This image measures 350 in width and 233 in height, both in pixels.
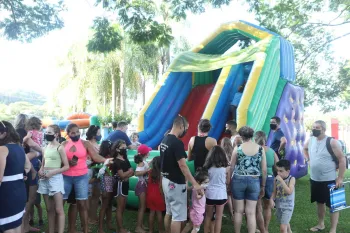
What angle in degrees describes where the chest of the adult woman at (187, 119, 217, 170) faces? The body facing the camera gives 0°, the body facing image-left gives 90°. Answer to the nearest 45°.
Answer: approximately 180°

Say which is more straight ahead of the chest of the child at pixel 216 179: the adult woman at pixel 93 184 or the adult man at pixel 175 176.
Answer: the adult woman

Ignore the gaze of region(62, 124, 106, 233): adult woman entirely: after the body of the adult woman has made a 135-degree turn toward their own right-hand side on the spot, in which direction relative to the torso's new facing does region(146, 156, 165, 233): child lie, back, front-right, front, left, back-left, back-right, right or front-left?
back-right

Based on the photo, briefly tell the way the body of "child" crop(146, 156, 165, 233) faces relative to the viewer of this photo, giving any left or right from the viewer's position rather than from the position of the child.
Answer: facing away from the viewer

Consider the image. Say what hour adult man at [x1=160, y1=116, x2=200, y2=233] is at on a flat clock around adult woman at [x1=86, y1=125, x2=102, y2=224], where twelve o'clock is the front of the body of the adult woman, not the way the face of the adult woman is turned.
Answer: The adult man is roughly at 2 o'clock from the adult woman.

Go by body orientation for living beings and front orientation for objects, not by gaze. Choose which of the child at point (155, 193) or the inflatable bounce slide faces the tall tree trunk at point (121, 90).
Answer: the child

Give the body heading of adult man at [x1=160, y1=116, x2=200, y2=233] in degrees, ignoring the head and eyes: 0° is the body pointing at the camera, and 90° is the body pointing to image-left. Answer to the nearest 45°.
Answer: approximately 225°

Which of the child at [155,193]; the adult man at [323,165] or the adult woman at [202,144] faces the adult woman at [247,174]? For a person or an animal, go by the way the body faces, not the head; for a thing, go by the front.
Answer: the adult man

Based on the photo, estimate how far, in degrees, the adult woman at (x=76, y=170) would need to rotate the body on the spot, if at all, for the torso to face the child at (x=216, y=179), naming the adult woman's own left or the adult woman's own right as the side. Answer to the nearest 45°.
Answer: approximately 90° to the adult woman's own left

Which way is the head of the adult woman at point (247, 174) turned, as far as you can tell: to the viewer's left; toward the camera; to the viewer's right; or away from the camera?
away from the camera

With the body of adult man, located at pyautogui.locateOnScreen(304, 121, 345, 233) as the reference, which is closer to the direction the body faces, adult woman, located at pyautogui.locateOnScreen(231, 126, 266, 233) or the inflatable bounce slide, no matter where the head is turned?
the adult woman
